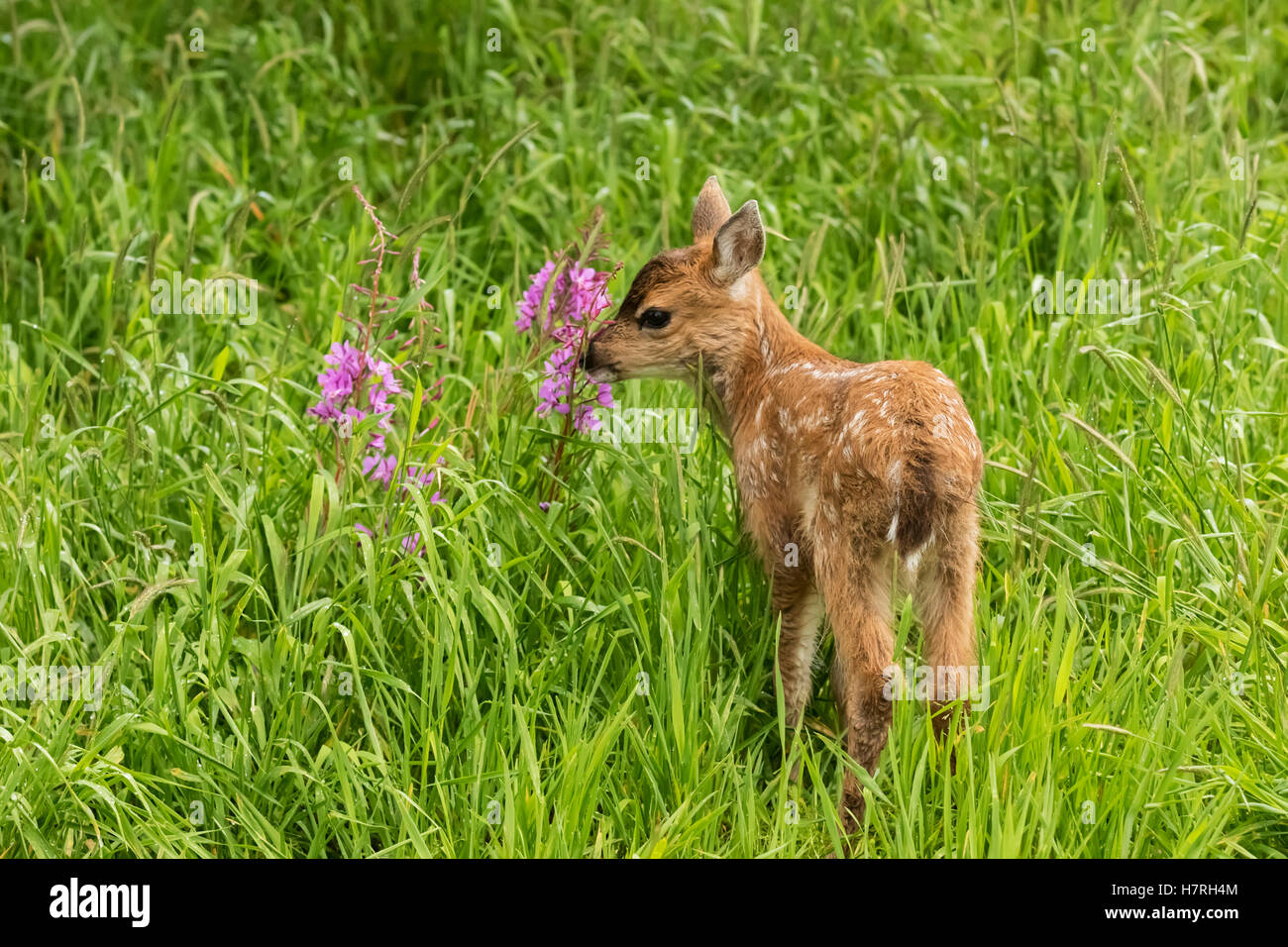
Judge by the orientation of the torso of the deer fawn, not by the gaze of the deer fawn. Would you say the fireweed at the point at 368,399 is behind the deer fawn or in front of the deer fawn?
in front

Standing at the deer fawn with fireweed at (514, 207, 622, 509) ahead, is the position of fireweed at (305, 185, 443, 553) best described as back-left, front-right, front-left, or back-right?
front-left

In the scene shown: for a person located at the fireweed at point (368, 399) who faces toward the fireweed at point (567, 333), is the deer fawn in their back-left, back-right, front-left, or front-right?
front-right

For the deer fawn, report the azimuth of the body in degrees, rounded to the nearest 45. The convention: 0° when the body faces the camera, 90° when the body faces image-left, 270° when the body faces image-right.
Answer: approximately 135°

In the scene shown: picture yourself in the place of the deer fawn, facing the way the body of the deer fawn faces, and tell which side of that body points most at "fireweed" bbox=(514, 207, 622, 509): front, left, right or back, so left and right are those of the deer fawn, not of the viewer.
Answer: front
